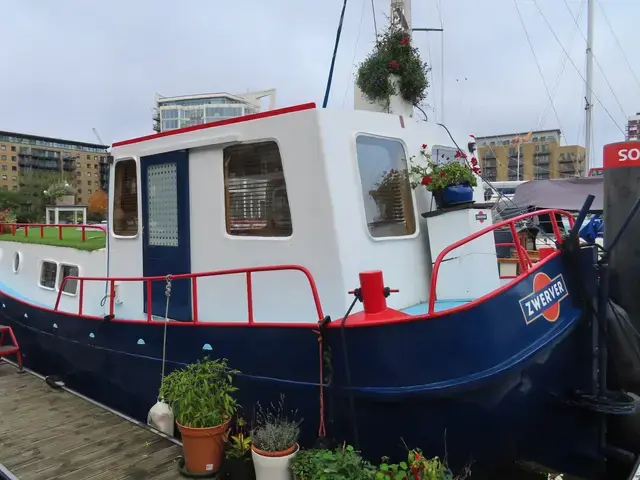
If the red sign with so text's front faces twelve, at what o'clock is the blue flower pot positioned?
The blue flower pot is roughly at 2 o'clock from the red sign with so text.

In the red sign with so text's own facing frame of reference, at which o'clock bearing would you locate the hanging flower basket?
The hanging flower basket is roughly at 3 o'clock from the red sign with so text.

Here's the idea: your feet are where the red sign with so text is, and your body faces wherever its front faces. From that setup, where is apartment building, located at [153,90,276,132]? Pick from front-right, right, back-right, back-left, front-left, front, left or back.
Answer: right

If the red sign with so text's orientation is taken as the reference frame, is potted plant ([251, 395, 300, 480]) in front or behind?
in front

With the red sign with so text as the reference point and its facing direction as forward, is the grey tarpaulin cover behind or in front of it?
behind

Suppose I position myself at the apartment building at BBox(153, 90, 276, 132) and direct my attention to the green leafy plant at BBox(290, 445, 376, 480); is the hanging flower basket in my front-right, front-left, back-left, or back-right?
front-left

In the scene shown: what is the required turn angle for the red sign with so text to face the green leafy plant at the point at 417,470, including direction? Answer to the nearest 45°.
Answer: approximately 45° to its right

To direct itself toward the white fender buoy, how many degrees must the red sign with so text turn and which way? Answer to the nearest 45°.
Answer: approximately 45° to its right

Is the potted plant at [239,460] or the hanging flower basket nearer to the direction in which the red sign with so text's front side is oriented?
the potted plant

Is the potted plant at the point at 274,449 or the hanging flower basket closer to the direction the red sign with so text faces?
the potted plant

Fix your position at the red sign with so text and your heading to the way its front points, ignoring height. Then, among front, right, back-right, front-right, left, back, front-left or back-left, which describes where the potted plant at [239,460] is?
front-right

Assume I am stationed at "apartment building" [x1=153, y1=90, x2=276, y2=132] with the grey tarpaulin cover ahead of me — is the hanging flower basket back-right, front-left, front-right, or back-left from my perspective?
front-right

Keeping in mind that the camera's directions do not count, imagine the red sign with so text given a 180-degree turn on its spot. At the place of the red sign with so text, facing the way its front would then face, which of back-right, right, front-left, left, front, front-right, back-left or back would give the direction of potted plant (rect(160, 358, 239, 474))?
back-left

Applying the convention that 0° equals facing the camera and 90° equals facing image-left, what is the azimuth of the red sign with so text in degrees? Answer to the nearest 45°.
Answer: approximately 0°
